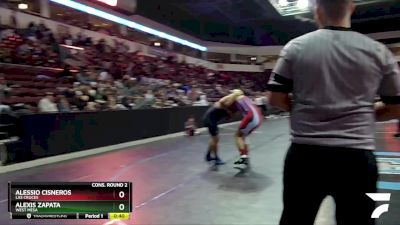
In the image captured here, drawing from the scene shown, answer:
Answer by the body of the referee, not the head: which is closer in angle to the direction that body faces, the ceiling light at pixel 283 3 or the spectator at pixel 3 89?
the ceiling light

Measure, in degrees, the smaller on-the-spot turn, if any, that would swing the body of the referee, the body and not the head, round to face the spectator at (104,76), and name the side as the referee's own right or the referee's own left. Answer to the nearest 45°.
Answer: approximately 45° to the referee's own left

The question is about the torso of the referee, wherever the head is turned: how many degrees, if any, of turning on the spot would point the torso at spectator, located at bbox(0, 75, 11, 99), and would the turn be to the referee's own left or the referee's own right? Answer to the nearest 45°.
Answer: approximately 45° to the referee's own left

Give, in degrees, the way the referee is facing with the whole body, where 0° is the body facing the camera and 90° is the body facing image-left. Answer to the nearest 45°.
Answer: approximately 180°

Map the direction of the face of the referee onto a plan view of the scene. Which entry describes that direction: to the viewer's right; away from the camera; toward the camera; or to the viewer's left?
away from the camera
